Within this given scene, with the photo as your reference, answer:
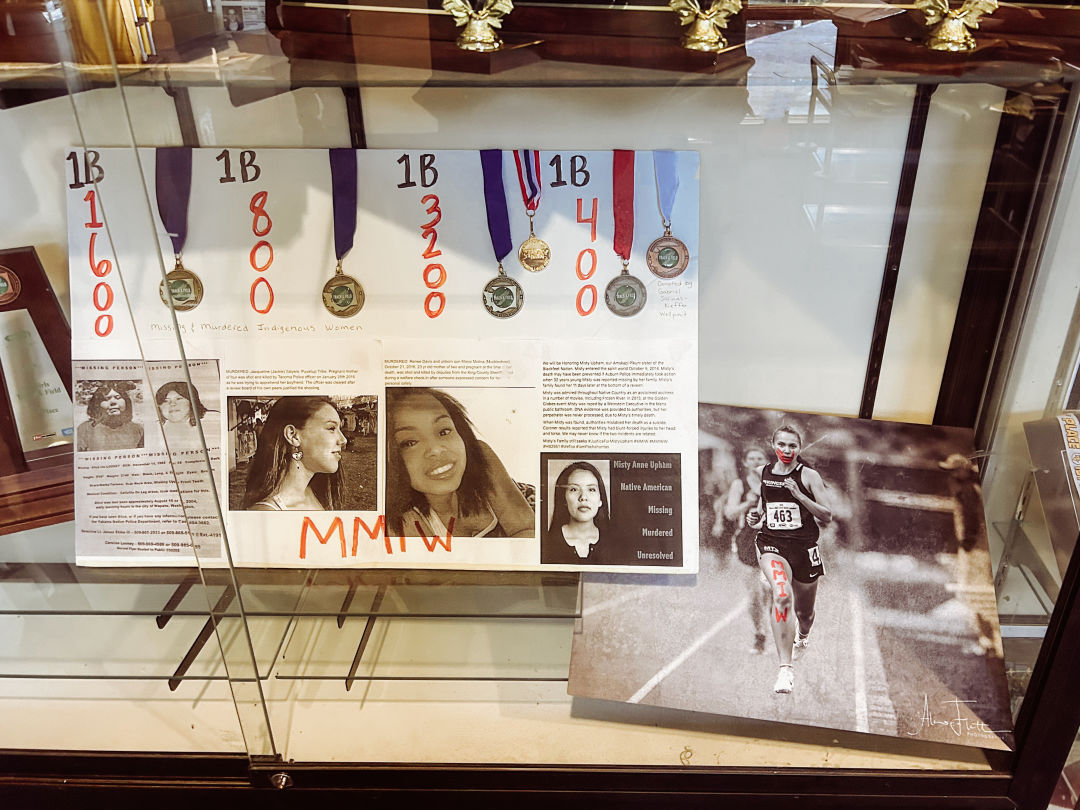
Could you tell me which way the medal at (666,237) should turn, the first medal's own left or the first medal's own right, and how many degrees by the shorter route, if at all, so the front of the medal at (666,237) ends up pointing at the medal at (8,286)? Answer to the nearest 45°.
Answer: approximately 90° to the first medal's own right

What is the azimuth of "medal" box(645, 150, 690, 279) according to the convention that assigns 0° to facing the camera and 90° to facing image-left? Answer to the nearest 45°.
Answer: approximately 0°
